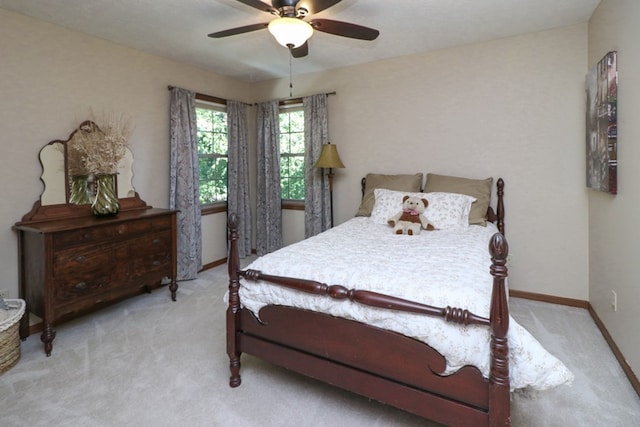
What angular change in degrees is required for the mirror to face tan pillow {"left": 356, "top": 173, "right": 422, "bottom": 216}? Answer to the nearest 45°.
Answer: approximately 45° to its left

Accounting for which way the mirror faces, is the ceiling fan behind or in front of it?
in front

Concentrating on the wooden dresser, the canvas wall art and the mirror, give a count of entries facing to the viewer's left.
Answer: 1

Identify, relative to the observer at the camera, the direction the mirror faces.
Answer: facing the viewer and to the right of the viewer

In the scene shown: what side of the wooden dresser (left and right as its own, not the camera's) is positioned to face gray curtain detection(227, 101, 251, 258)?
left

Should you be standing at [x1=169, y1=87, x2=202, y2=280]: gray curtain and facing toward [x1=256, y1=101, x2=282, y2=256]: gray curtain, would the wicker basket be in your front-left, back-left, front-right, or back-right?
back-right

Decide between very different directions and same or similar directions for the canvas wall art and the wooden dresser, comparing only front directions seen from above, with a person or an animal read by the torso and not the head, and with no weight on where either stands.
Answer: very different directions

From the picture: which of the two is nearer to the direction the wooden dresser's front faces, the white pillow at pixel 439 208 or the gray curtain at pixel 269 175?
the white pillow

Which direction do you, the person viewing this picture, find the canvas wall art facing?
facing to the left of the viewer

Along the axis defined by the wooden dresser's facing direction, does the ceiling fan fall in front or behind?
in front

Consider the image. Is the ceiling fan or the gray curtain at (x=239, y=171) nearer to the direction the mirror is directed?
the ceiling fan
